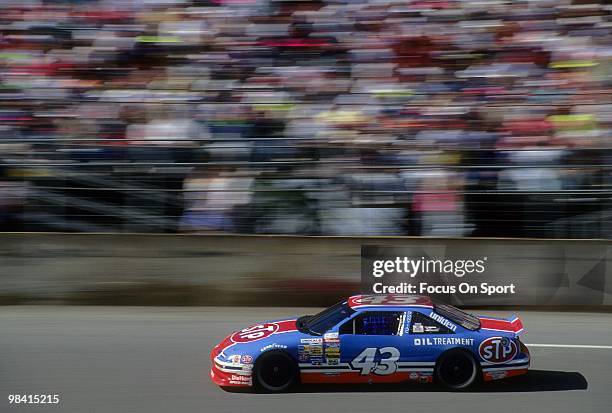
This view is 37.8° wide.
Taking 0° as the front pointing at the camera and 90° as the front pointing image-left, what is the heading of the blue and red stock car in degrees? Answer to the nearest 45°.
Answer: approximately 90°
